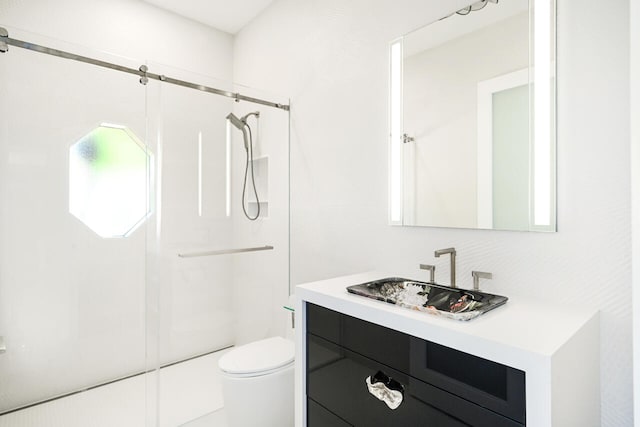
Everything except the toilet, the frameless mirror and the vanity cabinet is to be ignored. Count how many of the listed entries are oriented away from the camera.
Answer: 0

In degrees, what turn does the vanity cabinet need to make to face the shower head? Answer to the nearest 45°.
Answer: approximately 90° to its right

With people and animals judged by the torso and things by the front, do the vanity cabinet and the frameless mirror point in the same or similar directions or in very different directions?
same or similar directions

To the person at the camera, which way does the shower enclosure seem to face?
facing the viewer and to the right of the viewer

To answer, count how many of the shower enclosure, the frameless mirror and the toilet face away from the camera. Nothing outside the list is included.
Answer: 0

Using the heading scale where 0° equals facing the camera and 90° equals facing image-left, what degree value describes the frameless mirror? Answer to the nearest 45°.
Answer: approximately 45°

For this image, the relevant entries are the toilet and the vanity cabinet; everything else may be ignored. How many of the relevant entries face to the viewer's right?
0

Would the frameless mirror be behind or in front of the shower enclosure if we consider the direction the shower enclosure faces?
in front

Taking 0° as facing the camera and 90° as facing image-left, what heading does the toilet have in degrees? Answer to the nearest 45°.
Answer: approximately 45°

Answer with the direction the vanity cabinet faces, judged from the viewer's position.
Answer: facing the viewer and to the left of the viewer

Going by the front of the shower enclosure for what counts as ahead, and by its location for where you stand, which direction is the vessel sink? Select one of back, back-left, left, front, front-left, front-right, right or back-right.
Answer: front

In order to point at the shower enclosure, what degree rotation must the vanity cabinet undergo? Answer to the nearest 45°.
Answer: approximately 45° to its right

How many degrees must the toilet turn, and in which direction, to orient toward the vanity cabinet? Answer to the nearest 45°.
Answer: approximately 90° to its left
